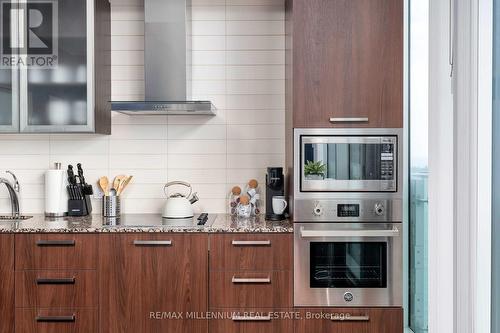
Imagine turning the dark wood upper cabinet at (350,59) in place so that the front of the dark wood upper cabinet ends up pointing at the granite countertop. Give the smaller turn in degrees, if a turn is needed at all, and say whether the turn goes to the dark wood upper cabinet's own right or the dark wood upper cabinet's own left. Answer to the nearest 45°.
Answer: approximately 90° to the dark wood upper cabinet's own right

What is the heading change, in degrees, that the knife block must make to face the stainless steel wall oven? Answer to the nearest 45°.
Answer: approximately 45° to its left

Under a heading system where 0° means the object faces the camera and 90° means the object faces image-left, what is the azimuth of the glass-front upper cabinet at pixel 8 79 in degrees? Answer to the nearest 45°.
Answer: approximately 0°

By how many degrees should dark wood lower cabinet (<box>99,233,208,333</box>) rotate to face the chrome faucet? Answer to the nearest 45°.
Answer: approximately 135° to its right

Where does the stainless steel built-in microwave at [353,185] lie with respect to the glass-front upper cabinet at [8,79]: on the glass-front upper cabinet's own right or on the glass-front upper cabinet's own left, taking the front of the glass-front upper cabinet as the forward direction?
on the glass-front upper cabinet's own left

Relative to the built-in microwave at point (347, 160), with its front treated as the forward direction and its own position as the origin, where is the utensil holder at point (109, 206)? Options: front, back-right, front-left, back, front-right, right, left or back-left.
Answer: right

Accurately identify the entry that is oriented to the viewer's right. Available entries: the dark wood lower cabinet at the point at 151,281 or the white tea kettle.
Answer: the white tea kettle

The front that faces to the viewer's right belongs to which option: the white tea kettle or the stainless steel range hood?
the white tea kettle

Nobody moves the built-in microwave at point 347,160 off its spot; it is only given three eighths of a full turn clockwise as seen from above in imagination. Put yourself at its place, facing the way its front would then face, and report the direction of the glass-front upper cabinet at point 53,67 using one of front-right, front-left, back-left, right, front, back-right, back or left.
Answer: front-left

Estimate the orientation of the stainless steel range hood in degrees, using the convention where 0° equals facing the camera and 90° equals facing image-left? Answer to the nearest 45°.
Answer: approximately 0°
